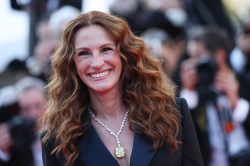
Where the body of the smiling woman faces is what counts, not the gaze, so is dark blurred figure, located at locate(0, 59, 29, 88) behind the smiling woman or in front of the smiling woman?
behind

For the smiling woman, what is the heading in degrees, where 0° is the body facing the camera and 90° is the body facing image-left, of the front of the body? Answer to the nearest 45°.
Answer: approximately 0°

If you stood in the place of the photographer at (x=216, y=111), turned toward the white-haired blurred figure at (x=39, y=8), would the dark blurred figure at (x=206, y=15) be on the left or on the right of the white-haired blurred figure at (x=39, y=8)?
right

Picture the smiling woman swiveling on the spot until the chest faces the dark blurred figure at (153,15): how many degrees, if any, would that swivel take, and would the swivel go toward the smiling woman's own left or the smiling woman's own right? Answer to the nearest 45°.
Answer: approximately 180°

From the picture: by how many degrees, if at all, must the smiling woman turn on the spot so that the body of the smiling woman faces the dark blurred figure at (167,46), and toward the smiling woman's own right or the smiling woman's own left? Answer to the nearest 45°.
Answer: approximately 180°

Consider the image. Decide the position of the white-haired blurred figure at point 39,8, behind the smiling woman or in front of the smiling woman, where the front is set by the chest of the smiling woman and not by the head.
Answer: behind

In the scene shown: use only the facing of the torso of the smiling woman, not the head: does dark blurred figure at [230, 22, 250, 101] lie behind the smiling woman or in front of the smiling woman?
behind

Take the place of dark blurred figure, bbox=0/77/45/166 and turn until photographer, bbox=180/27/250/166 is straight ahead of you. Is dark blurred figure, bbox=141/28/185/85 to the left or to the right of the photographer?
left
